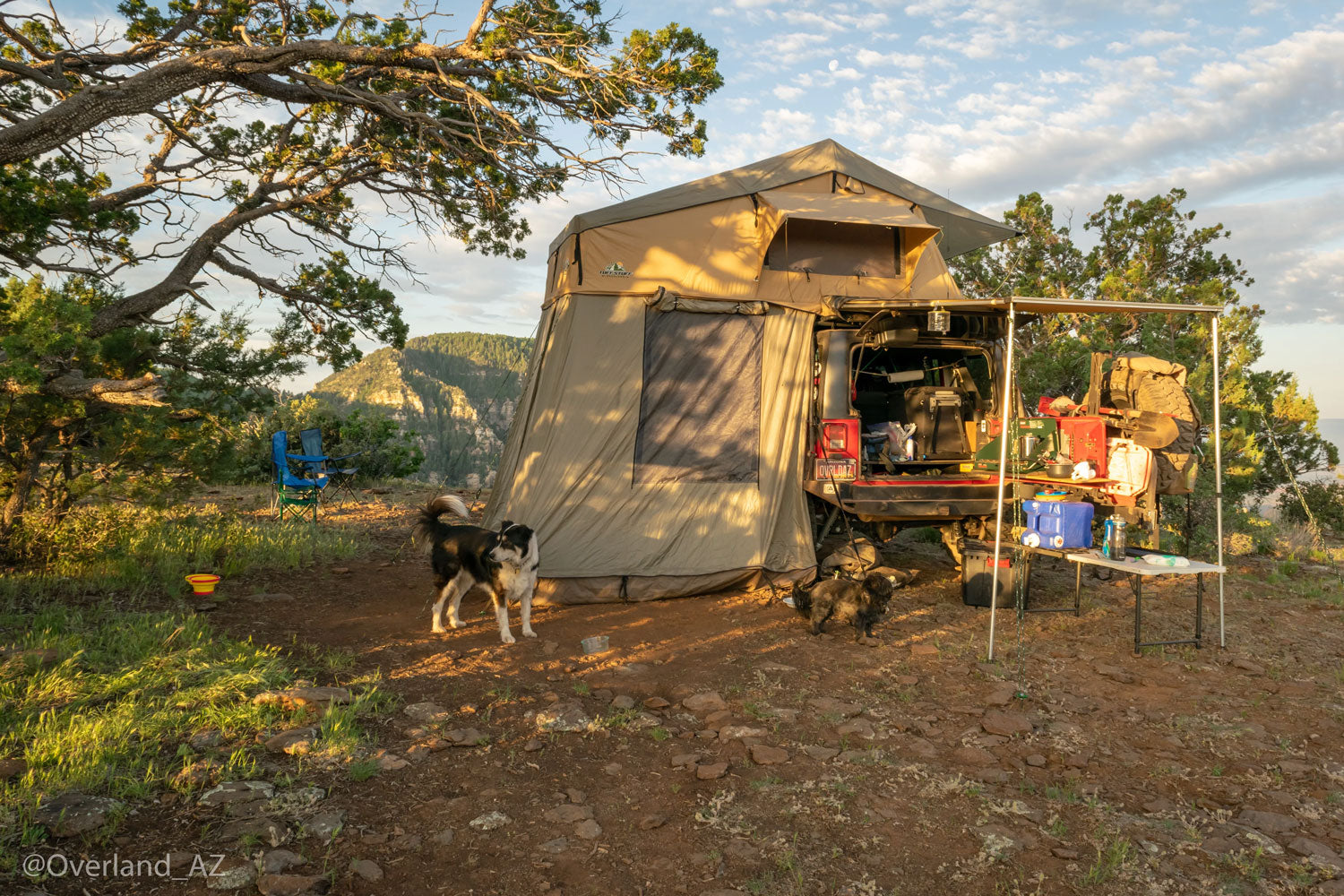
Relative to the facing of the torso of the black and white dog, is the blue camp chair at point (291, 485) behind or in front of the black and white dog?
behind

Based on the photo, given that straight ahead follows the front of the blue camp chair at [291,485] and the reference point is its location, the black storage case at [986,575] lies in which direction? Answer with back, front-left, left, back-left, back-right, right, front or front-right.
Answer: front-right

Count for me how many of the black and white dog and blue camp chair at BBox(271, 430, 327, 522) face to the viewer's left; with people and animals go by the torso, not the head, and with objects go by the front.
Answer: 0

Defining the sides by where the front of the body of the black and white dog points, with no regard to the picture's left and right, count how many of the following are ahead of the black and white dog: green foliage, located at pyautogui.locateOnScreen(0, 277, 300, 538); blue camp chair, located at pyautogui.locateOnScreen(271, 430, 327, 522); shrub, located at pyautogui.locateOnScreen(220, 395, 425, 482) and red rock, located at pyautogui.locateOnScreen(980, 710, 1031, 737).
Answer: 1

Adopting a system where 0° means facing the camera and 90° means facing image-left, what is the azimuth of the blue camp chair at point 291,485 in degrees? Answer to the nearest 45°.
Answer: approximately 270°

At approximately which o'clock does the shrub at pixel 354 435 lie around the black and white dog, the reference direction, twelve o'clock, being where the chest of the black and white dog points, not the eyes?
The shrub is roughly at 7 o'clock from the black and white dog.

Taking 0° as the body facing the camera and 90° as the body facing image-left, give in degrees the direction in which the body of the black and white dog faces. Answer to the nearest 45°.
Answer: approximately 315°

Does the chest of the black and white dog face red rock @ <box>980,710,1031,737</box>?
yes
